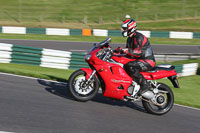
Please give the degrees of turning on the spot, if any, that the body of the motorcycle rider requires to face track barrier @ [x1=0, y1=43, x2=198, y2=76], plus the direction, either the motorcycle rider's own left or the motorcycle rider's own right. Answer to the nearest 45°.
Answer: approximately 45° to the motorcycle rider's own right

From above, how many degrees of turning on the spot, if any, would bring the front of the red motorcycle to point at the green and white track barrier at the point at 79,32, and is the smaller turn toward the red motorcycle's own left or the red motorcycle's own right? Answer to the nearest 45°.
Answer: approximately 90° to the red motorcycle's own right

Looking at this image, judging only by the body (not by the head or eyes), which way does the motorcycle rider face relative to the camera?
to the viewer's left

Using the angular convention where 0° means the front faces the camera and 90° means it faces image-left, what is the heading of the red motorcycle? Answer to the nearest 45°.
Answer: approximately 90°

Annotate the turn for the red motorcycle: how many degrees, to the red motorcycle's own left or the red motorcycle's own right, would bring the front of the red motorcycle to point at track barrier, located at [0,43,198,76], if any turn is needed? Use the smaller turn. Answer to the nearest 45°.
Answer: approximately 45° to the red motorcycle's own right

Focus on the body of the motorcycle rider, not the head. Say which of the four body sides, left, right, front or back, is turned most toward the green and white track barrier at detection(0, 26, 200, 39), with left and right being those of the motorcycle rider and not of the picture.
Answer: right
